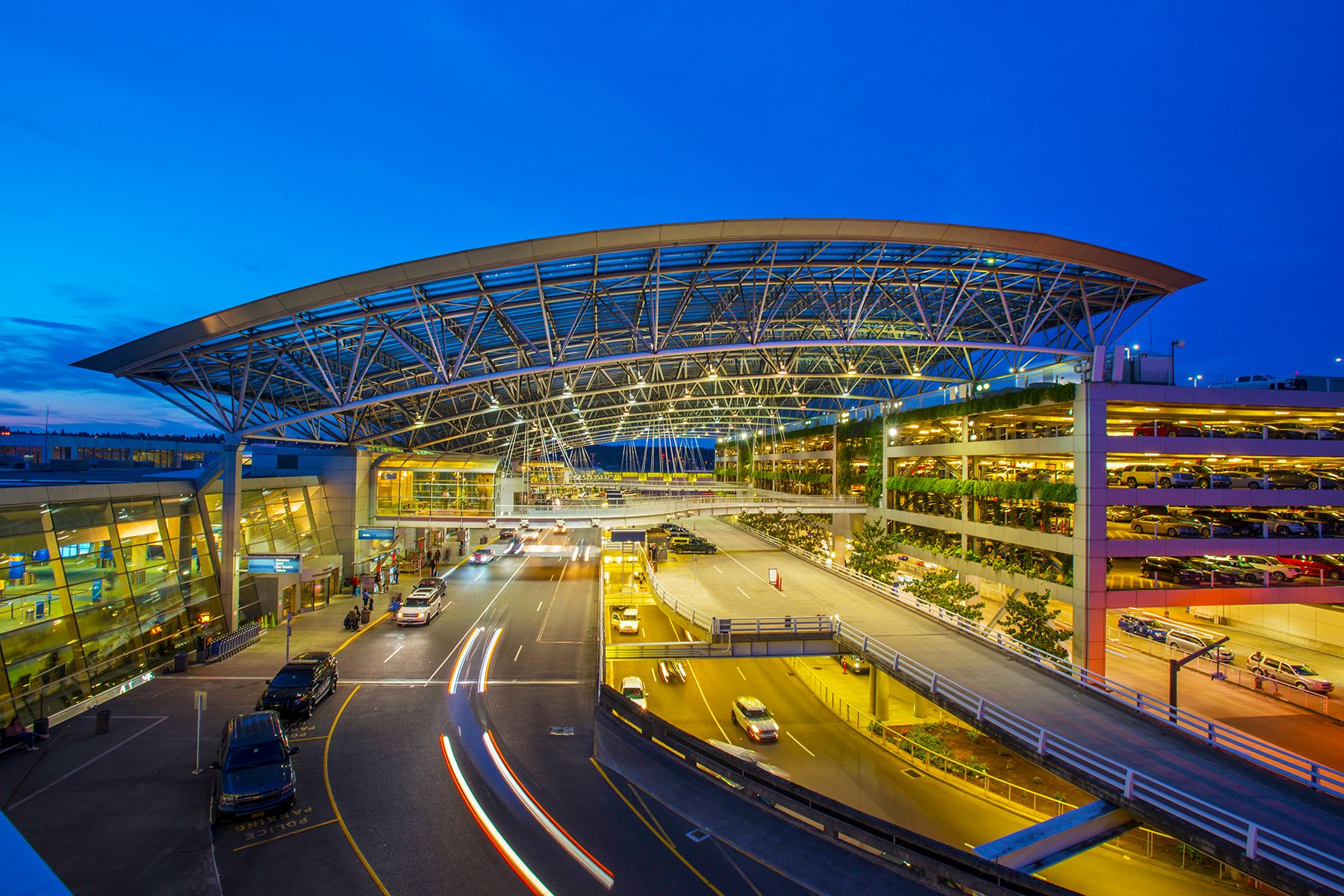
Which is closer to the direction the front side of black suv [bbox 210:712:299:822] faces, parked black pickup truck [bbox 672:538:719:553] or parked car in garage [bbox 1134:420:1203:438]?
the parked car in garage

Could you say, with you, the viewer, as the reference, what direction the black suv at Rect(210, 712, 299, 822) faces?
facing the viewer

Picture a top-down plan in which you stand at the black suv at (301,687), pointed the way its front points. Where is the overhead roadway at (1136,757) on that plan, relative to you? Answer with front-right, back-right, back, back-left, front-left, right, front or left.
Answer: left

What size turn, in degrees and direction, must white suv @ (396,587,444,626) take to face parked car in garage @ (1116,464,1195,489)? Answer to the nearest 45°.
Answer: approximately 90° to its left

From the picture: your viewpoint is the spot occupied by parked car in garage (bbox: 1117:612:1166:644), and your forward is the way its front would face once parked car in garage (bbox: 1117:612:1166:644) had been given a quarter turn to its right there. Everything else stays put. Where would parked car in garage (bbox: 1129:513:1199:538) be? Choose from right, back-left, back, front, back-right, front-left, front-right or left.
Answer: front-left

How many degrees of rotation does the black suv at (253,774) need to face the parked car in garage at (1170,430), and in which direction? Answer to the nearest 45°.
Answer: approximately 90° to its left

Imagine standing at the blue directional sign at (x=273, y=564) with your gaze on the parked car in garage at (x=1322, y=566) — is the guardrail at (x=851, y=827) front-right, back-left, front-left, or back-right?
front-right

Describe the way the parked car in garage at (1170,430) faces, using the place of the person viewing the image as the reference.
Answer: facing the viewer and to the right of the viewer

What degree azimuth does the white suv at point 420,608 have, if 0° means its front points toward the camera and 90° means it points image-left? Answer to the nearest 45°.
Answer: approximately 45°

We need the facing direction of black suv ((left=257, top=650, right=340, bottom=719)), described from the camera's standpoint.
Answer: facing the viewer and to the left of the viewer

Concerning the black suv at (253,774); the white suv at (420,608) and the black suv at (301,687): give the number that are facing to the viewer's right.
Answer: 0

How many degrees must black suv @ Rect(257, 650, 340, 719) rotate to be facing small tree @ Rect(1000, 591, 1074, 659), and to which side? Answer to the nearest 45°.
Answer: approximately 135° to its left

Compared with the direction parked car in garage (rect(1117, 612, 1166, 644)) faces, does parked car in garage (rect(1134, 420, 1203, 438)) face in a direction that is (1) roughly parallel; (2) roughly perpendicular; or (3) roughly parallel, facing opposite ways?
roughly parallel
